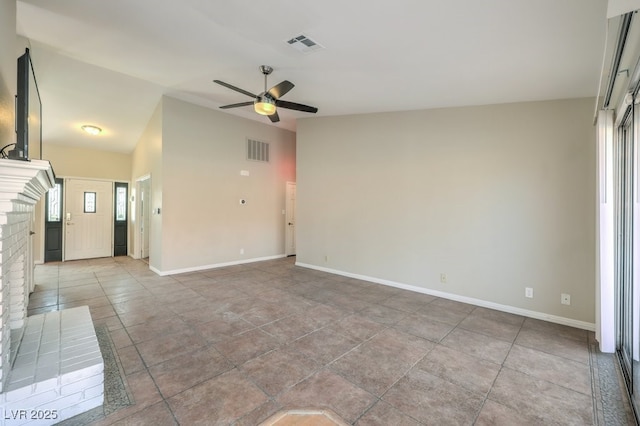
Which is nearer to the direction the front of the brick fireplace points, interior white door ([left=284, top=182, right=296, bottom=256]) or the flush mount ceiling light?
the interior white door

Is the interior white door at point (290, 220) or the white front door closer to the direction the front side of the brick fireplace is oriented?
the interior white door

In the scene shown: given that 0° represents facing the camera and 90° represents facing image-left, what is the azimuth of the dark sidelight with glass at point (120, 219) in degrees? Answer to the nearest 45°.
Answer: approximately 0°

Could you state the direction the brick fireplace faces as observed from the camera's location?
facing to the right of the viewer

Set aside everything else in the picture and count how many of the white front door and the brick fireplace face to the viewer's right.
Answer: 1

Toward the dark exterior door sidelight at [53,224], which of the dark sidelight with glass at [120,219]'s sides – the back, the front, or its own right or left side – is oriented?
right

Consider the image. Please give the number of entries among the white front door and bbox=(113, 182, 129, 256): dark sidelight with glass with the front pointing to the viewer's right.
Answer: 0

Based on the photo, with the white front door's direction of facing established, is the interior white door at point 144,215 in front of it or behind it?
in front

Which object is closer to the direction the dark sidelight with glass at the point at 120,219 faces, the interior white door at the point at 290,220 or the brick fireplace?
the brick fireplace

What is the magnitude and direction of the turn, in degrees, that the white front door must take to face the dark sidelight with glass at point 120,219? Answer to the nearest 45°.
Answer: approximately 90° to its left

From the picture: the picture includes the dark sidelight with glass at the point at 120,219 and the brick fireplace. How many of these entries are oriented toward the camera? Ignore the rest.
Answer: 1

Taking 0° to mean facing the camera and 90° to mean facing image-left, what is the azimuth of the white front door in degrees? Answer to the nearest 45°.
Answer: approximately 0°

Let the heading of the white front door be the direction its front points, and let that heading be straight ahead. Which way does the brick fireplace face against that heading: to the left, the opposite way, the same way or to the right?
to the left

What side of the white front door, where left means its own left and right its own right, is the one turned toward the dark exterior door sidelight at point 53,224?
right

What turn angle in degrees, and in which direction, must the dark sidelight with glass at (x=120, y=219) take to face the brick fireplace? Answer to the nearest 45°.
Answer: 0° — it already faces it
